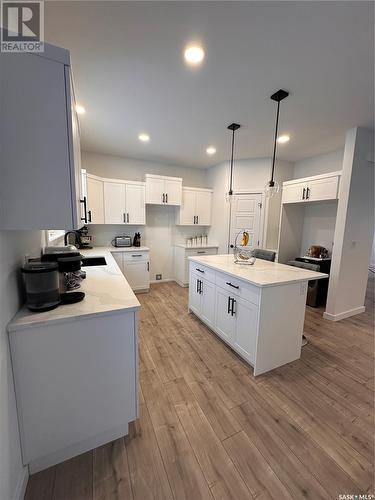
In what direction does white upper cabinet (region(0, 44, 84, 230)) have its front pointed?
to the viewer's right

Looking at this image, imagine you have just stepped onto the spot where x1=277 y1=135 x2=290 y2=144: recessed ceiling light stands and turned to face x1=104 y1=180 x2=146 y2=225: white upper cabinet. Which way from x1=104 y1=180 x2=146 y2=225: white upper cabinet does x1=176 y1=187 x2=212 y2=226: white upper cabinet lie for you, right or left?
right

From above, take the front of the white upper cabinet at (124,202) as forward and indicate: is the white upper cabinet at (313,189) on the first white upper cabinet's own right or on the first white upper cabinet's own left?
on the first white upper cabinet's own left

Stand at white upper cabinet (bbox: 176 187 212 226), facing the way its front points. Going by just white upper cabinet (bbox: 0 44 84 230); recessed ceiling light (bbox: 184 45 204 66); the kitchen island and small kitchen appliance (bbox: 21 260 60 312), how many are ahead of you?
4

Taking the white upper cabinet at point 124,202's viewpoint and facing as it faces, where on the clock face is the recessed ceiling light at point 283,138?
The recessed ceiling light is roughly at 10 o'clock from the white upper cabinet.

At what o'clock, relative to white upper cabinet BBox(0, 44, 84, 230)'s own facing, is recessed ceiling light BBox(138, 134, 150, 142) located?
The recessed ceiling light is roughly at 10 o'clock from the white upper cabinet.

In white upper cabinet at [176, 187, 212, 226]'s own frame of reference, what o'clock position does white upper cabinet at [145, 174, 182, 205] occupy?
white upper cabinet at [145, 174, 182, 205] is roughly at 2 o'clock from white upper cabinet at [176, 187, 212, 226].
